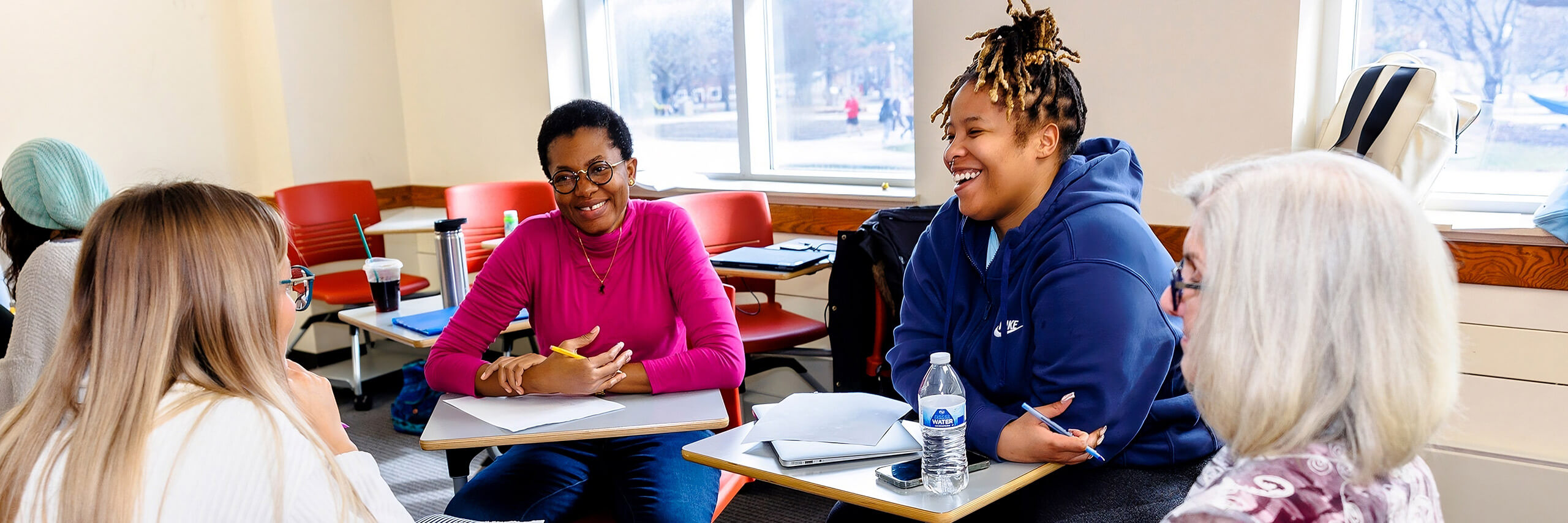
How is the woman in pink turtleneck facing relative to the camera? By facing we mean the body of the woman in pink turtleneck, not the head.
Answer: toward the camera

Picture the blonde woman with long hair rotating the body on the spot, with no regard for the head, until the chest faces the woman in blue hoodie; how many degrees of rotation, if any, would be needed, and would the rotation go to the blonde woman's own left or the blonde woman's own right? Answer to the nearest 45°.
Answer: approximately 45° to the blonde woman's own right

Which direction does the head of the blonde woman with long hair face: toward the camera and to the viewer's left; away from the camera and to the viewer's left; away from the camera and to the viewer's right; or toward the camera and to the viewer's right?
away from the camera and to the viewer's right

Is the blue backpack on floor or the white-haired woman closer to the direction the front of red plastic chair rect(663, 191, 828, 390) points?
the white-haired woman

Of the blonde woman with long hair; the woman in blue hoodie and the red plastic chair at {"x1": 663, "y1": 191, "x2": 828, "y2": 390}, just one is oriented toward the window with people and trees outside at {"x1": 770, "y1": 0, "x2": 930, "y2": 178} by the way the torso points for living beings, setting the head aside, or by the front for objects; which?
the blonde woman with long hair

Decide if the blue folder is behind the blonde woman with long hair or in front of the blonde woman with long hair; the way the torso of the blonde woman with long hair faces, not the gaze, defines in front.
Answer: in front

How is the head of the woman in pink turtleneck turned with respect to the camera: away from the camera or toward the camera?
toward the camera

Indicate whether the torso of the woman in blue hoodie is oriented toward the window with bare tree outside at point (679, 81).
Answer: no

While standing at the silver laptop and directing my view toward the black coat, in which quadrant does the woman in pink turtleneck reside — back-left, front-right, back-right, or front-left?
front-left

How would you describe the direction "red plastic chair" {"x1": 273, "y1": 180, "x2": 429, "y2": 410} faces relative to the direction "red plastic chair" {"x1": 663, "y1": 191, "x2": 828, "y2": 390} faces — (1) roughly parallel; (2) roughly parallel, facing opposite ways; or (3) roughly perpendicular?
roughly parallel

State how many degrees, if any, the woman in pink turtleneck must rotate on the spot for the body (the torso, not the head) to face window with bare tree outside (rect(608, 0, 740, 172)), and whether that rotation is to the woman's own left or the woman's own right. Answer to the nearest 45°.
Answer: approximately 180°

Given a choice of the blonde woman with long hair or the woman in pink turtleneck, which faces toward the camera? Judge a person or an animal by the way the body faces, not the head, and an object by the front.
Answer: the woman in pink turtleneck

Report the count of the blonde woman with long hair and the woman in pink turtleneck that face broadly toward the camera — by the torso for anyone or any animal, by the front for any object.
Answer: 1

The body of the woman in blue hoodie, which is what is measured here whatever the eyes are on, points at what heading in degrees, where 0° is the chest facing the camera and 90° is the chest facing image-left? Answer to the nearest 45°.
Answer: approximately 45°

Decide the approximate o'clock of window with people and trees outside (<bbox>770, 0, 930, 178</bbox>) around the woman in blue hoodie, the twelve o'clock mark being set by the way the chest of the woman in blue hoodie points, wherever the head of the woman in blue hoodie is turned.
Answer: The window with people and trees outside is roughly at 4 o'clock from the woman in blue hoodie.

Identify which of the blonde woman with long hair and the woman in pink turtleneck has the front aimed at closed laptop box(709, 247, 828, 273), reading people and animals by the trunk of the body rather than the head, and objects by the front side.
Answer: the blonde woman with long hair

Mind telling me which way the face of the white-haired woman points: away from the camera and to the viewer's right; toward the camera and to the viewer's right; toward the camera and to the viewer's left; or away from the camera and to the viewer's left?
away from the camera and to the viewer's left

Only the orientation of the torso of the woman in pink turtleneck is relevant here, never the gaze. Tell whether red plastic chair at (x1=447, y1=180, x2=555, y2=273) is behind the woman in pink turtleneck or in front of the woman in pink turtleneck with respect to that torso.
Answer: behind

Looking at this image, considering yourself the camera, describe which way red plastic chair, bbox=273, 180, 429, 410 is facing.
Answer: facing the viewer and to the right of the viewer

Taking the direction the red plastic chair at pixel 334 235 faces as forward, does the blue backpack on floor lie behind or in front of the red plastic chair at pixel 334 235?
in front
